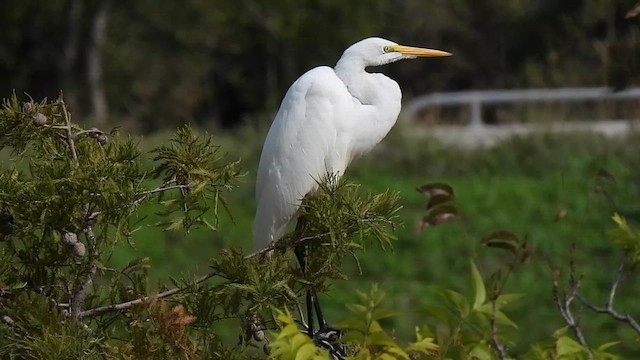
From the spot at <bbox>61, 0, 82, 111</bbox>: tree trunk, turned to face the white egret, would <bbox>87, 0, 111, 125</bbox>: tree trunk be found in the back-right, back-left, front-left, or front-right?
front-left

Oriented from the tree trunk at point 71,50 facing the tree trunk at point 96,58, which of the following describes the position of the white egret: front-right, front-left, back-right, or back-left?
front-right

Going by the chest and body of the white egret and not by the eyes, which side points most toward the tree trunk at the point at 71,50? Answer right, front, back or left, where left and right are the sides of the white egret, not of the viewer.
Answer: left

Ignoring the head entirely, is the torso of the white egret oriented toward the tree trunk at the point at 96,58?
no

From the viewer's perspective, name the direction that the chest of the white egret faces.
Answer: to the viewer's right
